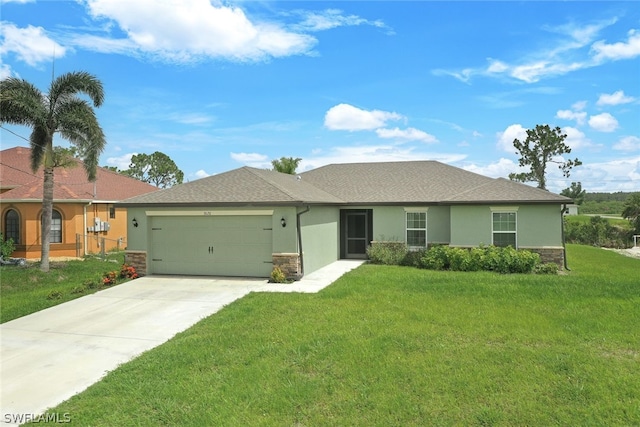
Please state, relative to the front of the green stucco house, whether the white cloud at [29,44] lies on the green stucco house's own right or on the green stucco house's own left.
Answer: on the green stucco house's own right

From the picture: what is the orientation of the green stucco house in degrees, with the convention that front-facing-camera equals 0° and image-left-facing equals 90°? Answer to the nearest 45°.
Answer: approximately 0°

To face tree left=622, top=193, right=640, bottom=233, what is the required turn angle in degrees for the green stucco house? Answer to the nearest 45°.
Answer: approximately 135° to its left

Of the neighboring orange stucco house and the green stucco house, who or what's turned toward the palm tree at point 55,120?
the neighboring orange stucco house

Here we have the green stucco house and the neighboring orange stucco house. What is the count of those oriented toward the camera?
2

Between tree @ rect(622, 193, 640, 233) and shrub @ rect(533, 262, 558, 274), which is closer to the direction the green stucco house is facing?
the shrub

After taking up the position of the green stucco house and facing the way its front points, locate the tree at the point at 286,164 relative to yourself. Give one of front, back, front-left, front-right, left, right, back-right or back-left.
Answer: back

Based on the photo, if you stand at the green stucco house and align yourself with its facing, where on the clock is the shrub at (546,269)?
The shrub is roughly at 9 o'clock from the green stucco house.
